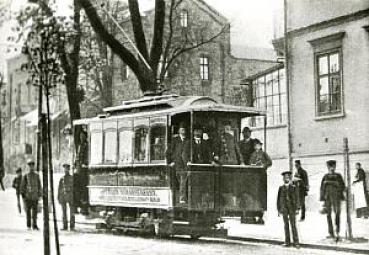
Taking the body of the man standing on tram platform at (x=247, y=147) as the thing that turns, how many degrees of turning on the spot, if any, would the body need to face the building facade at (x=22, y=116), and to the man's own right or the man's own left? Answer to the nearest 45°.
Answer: approximately 135° to the man's own right

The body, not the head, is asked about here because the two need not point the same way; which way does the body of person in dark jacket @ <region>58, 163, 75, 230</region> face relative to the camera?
toward the camera

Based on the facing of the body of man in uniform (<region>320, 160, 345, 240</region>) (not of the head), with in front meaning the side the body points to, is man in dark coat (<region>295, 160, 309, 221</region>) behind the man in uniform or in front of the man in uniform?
behind

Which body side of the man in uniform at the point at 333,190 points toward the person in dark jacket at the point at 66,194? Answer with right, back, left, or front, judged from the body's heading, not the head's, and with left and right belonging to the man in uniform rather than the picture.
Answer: right

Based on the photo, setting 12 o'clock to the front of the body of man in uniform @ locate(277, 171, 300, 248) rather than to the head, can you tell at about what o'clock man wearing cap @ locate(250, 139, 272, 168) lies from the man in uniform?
The man wearing cap is roughly at 5 o'clock from the man in uniform.

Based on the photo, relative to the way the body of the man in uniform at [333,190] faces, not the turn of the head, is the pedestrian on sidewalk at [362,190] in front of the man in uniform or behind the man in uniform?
behind

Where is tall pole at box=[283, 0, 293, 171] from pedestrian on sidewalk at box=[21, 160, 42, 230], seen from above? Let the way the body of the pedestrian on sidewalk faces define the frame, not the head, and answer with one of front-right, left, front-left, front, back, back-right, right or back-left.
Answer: left

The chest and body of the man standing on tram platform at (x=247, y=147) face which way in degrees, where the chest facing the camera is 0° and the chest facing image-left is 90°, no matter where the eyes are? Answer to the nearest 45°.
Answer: approximately 0°

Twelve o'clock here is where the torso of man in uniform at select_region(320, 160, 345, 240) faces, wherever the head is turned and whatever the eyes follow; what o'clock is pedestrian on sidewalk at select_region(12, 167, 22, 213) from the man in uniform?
The pedestrian on sidewalk is roughly at 4 o'clock from the man in uniform.

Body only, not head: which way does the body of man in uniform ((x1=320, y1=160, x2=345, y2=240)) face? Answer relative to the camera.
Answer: toward the camera

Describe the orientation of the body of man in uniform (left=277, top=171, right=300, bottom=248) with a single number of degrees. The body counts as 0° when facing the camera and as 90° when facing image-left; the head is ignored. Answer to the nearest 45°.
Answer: approximately 0°
